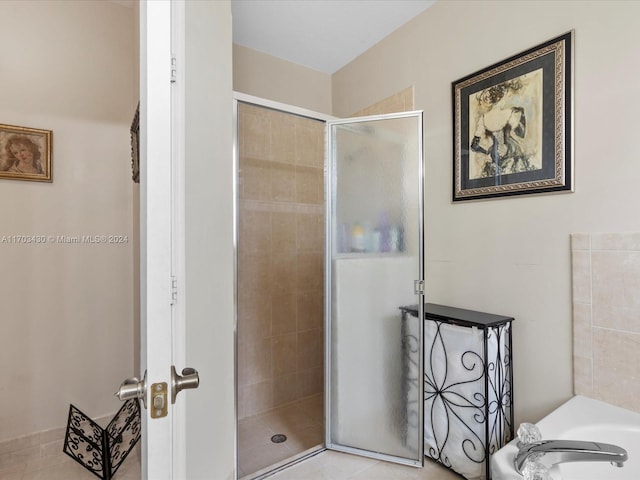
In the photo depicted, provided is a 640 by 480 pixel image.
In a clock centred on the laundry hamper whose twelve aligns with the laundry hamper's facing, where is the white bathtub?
The white bathtub is roughly at 9 o'clock from the laundry hamper.

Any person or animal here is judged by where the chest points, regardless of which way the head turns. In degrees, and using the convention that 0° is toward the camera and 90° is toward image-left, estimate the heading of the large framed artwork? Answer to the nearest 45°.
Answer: approximately 45°

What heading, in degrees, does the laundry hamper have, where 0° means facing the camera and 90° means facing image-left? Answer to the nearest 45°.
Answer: approximately 45°
